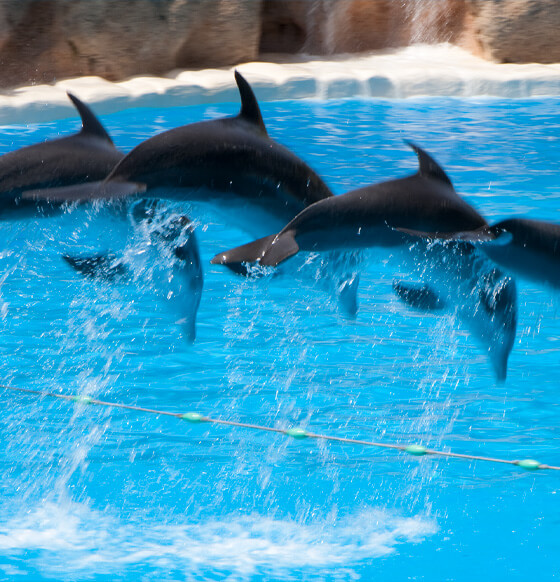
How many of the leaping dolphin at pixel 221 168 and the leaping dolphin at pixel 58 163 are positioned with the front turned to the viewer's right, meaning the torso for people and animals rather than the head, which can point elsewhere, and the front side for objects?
2

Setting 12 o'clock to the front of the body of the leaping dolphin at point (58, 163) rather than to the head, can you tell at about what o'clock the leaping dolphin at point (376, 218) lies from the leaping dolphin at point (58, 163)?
the leaping dolphin at point (376, 218) is roughly at 1 o'clock from the leaping dolphin at point (58, 163).

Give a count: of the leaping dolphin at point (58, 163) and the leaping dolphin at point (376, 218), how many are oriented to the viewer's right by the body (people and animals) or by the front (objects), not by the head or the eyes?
2

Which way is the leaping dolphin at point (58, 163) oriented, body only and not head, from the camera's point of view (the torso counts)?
to the viewer's right

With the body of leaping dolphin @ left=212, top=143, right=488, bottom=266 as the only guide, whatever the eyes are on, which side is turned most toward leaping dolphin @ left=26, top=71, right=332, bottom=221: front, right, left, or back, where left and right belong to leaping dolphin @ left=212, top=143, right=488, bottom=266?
back

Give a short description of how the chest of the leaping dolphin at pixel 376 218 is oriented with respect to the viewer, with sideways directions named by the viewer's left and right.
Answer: facing to the right of the viewer

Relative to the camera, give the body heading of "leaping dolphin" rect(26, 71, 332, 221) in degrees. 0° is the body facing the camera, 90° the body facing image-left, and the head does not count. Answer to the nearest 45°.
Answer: approximately 270°
